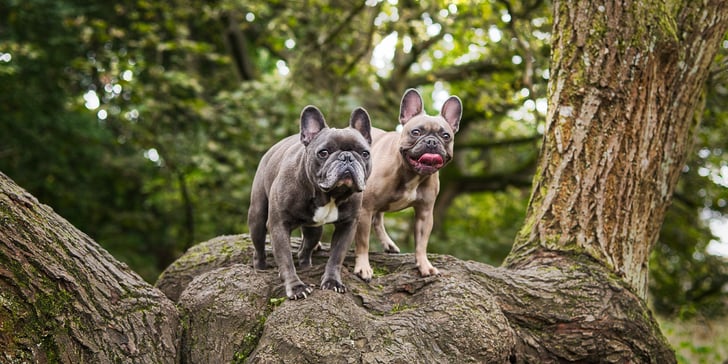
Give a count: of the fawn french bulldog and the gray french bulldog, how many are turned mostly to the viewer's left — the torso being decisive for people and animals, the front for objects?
0

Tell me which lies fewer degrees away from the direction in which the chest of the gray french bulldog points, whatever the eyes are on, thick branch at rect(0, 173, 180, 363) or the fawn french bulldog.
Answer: the fawn french bulldog

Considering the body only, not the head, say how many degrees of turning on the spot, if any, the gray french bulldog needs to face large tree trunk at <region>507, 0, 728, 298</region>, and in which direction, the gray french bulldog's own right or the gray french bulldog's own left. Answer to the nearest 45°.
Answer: approximately 45° to the gray french bulldog's own left

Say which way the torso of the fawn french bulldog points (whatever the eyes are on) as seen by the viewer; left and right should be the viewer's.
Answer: facing the viewer and to the right of the viewer

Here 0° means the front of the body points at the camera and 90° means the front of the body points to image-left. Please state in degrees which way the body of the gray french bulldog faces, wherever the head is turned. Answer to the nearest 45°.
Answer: approximately 315°

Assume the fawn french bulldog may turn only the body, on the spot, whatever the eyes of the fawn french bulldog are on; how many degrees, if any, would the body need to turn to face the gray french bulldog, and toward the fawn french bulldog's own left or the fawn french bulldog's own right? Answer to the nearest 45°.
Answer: approximately 90° to the fawn french bulldog's own right
